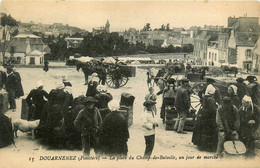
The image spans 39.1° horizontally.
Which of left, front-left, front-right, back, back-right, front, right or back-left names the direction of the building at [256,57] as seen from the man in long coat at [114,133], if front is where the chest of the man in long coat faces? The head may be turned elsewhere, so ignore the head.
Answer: front-right

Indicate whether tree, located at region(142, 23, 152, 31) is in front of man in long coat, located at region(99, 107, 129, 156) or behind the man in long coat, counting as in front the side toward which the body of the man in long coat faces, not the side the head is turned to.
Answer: in front

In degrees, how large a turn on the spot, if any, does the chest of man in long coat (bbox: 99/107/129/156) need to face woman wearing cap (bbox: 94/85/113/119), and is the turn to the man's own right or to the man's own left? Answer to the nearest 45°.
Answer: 0° — they already face them

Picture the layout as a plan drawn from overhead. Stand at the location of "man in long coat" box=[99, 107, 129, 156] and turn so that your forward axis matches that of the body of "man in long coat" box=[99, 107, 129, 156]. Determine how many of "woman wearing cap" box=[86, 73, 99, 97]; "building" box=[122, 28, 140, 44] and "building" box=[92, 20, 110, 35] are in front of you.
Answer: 3

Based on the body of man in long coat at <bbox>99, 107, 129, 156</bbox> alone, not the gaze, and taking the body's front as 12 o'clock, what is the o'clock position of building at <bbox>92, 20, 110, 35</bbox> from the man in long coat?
The building is roughly at 12 o'clock from the man in long coat.

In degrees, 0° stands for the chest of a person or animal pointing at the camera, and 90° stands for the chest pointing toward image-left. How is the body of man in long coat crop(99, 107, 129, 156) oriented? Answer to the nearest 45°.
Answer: approximately 180°
